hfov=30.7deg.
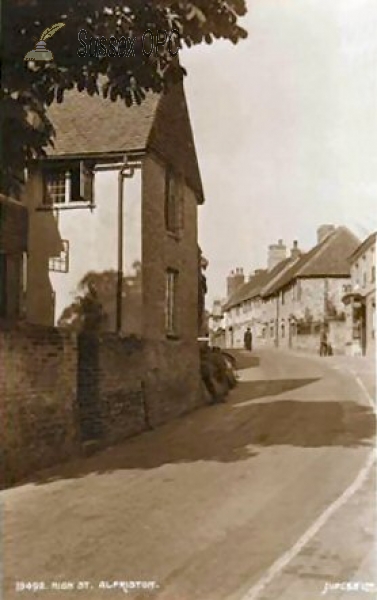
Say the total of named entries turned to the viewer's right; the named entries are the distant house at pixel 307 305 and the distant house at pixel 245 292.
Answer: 0

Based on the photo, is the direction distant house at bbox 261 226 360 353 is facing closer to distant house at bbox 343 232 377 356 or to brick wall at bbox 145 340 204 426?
the brick wall

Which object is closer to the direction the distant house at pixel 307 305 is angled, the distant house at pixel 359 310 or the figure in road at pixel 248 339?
the figure in road

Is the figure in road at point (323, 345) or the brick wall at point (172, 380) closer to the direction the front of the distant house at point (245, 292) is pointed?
the brick wall

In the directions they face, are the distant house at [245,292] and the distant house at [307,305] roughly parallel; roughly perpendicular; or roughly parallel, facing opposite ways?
roughly parallel

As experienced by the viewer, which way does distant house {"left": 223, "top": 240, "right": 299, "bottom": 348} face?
facing the viewer and to the left of the viewer

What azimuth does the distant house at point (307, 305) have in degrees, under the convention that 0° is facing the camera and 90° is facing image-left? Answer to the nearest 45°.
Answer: approximately 45°

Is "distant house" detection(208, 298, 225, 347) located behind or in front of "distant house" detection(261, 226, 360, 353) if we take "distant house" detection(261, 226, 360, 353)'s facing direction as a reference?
in front

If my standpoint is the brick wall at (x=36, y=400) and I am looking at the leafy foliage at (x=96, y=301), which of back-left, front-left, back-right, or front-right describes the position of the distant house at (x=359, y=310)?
front-right

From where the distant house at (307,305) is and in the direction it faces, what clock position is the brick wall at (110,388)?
The brick wall is roughly at 12 o'clock from the distant house.

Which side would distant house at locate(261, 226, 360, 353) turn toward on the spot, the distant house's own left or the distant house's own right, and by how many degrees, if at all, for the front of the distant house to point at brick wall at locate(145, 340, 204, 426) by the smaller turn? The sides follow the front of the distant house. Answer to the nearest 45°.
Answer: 0° — it already faces it
